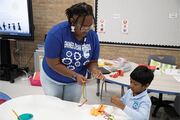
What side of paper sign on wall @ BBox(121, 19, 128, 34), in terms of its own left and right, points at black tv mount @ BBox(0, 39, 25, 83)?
right

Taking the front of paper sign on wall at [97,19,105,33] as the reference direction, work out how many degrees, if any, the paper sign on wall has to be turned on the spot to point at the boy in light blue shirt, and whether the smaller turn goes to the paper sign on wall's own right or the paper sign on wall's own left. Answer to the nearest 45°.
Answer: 0° — it already faces them

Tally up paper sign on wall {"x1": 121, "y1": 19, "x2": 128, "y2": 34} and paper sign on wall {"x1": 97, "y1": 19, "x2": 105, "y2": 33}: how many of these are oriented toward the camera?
2

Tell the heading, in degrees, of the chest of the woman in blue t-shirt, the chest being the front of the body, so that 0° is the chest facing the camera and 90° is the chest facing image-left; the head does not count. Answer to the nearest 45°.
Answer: approximately 315°

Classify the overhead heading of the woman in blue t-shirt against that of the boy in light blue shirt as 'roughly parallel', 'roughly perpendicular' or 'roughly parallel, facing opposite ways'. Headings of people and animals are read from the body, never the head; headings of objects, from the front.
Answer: roughly perpendicular

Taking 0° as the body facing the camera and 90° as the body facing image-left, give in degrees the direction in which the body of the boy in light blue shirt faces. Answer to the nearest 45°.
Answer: approximately 45°

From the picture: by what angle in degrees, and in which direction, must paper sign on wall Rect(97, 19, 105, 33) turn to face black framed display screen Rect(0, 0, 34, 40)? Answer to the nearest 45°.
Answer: approximately 90° to its right

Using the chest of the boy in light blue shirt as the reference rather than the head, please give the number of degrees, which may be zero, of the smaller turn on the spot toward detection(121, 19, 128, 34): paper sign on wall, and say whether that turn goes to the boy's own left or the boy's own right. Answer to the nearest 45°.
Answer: approximately 135° to the boy's own right

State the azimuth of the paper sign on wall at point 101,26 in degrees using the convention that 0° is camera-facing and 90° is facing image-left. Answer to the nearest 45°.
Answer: approximately 0°
